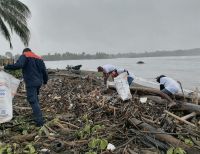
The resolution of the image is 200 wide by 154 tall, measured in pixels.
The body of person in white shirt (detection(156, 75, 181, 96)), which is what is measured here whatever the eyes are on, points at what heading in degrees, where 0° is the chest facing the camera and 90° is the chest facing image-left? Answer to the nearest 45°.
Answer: approximately 90°

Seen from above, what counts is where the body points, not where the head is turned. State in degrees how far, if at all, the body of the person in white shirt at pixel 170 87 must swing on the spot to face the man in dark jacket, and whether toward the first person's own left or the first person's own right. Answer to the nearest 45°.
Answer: approximately 45° to the first person's own left

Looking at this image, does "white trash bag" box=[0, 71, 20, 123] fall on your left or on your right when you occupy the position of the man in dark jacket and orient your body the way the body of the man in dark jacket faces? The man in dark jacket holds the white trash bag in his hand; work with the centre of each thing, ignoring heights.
on your left

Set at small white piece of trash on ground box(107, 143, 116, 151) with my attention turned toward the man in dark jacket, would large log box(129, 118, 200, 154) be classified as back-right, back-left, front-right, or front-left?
back-right

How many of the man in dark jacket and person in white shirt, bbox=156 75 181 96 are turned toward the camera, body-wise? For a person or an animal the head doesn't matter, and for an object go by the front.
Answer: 0
